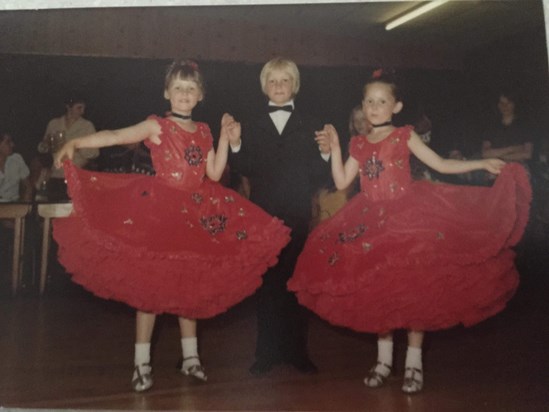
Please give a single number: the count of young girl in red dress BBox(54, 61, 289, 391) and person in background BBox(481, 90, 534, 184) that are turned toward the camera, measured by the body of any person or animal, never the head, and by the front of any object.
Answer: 2

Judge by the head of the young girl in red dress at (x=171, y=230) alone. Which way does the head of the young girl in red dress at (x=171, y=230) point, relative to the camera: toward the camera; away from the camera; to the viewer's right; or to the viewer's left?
toward the camera

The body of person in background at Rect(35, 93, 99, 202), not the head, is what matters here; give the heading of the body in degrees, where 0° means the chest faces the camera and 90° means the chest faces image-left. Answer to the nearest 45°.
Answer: approximately 315°

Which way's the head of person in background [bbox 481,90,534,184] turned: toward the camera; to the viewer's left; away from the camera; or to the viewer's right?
toward the camera

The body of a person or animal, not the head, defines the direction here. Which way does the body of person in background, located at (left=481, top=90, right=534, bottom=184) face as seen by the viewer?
toward the camera

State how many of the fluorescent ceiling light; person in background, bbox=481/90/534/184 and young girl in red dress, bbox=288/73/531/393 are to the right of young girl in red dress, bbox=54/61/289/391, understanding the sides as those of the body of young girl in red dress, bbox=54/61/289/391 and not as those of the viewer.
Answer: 0

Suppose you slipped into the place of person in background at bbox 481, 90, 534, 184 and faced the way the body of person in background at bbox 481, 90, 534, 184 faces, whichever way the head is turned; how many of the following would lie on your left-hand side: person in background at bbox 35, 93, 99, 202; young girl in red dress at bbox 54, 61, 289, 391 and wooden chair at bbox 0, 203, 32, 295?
0

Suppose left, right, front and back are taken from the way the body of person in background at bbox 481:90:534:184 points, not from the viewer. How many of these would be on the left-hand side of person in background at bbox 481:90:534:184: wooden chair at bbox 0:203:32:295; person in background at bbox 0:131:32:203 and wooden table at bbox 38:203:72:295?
0

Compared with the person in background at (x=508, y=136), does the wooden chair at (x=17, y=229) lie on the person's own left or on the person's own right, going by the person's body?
on the person's own right

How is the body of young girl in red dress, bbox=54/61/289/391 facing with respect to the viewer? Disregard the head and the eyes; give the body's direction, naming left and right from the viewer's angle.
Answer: facing the viewer

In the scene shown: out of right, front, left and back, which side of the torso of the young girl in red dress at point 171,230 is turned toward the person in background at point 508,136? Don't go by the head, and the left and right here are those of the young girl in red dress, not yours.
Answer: left

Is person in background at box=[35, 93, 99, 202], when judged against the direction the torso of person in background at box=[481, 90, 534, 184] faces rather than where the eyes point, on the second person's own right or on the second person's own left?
on the second person's own right
